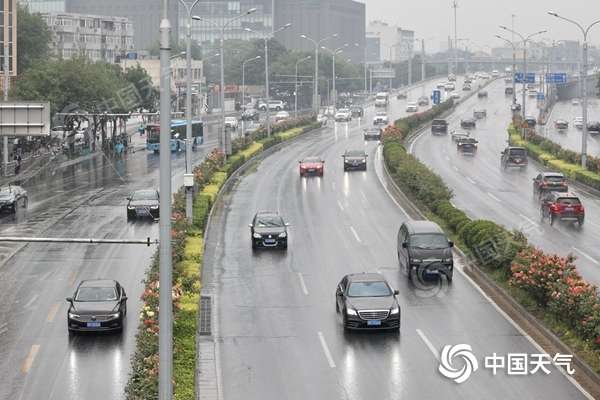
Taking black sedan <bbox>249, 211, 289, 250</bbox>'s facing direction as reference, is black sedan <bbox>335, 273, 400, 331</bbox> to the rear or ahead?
ahead

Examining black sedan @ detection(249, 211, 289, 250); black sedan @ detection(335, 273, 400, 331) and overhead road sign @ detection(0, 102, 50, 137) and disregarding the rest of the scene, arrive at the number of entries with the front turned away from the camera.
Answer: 1

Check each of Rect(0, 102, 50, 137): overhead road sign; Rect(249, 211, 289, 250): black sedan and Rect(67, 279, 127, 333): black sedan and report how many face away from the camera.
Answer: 1

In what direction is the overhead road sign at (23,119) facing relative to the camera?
away from the camera

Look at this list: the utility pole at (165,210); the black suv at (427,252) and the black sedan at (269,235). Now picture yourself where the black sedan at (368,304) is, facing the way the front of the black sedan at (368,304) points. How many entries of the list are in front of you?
1

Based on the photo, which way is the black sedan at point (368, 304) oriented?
toward the camera

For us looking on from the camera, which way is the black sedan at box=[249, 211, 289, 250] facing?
facing the viewer

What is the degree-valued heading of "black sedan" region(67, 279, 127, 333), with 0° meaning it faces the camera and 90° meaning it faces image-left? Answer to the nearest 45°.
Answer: approximately 0°

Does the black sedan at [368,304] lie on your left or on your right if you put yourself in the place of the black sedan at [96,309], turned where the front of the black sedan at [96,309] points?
on your left
